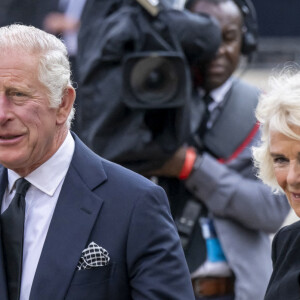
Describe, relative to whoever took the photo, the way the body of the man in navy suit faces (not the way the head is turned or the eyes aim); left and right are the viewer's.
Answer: facing the viewer and to the left of the viewer

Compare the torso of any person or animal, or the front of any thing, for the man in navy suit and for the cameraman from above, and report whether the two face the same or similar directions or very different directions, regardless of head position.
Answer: same or similar directions

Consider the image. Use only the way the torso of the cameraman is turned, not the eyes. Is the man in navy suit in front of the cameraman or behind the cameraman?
in front

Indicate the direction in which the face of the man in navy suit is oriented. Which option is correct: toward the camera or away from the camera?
toward the camera

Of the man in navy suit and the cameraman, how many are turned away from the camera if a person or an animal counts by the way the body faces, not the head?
0

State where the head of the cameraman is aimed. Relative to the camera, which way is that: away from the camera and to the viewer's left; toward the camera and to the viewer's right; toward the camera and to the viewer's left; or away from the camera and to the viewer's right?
toward the camera and to the viewer's left

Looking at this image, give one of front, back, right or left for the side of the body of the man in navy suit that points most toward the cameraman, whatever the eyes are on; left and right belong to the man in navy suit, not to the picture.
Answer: back
